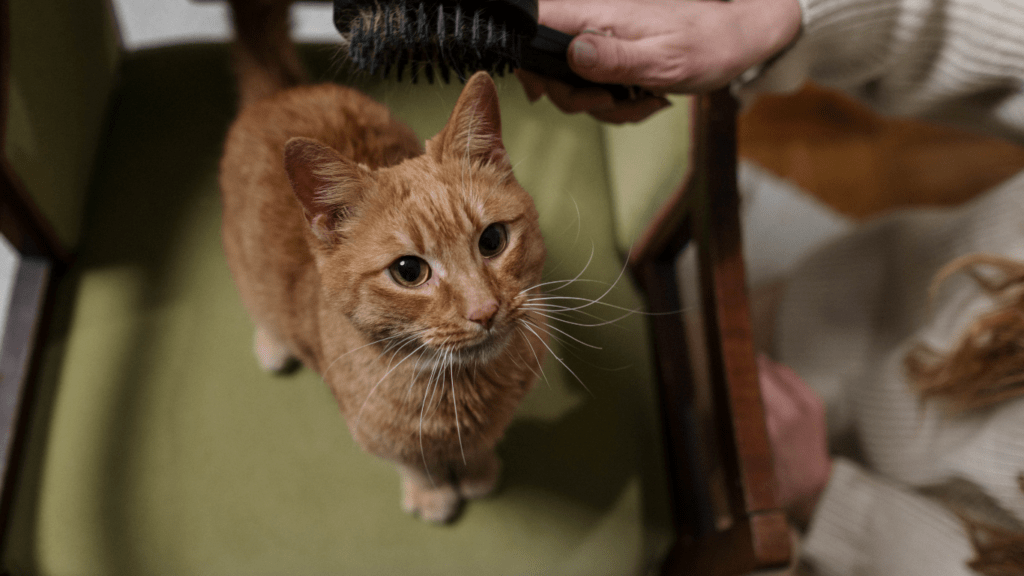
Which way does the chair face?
toward the camera

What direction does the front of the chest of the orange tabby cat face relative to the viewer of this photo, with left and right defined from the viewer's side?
facing the viewer and to the right of the viewer
